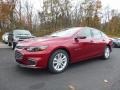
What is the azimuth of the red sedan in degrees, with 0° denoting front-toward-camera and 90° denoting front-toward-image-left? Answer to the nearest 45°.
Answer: approximately 45°
